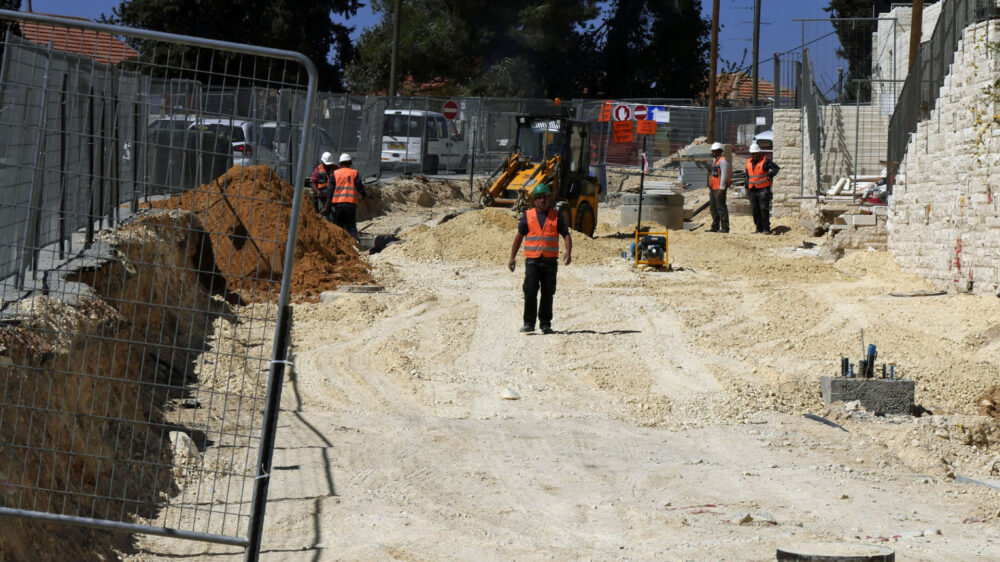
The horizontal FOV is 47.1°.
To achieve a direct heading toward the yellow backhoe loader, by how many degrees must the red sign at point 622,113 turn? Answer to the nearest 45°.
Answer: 0° — it already faces it

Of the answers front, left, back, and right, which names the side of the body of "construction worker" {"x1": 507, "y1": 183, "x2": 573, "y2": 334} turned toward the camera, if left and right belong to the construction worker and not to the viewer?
front

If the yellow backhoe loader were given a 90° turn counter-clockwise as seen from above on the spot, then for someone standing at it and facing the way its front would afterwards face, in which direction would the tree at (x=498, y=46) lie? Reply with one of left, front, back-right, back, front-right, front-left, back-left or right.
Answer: back-left

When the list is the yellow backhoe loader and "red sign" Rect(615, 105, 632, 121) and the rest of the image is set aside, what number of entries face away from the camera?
0

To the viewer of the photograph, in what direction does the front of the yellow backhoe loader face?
facing the viewer and to the left of the viewer

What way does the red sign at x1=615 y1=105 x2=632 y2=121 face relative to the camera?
toward the camera
